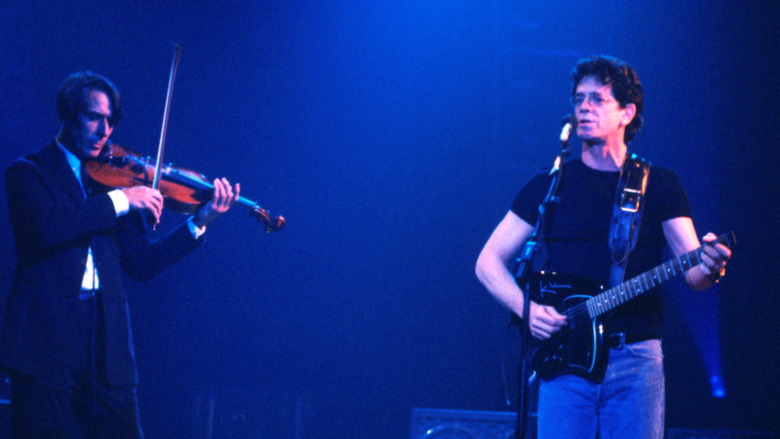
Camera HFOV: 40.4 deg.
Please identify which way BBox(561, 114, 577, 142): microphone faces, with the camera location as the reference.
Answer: facing away from the viewer and to the right of the viewer

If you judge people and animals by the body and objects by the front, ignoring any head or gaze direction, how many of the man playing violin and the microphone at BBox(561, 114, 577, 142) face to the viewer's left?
0

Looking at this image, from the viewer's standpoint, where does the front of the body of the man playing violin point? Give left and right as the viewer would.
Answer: facing the viewer and to the right of the viewer

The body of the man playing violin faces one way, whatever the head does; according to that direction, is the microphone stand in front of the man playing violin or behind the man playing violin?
in front

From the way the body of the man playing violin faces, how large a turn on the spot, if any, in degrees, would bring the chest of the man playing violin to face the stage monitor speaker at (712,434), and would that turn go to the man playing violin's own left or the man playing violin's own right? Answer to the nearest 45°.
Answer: approximately 45° to the man playing violin's own left
